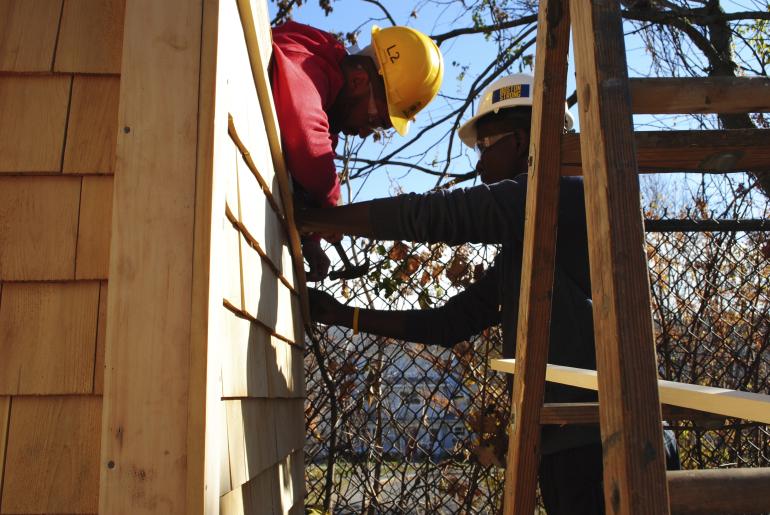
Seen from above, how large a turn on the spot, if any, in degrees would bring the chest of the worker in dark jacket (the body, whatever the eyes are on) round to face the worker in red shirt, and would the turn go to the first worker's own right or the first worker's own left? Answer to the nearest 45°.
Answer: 0° — they already face them

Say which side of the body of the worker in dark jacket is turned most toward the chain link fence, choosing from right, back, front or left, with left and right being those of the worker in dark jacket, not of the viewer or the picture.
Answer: right

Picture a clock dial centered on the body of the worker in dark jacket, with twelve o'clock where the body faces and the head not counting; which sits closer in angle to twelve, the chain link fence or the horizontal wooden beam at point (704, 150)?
the chain link fence

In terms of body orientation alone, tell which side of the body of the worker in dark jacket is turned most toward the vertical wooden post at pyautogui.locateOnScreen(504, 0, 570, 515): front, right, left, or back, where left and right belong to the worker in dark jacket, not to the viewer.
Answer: left

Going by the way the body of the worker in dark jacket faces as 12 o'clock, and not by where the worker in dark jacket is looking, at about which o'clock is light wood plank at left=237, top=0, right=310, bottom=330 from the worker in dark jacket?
The light wood plank is roughly at 11 o'clock from the worker in dark jacket.

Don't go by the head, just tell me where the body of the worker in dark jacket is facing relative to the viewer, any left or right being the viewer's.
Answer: facing to the left of the viewer

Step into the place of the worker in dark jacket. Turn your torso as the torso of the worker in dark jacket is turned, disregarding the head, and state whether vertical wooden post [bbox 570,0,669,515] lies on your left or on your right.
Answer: on your left
